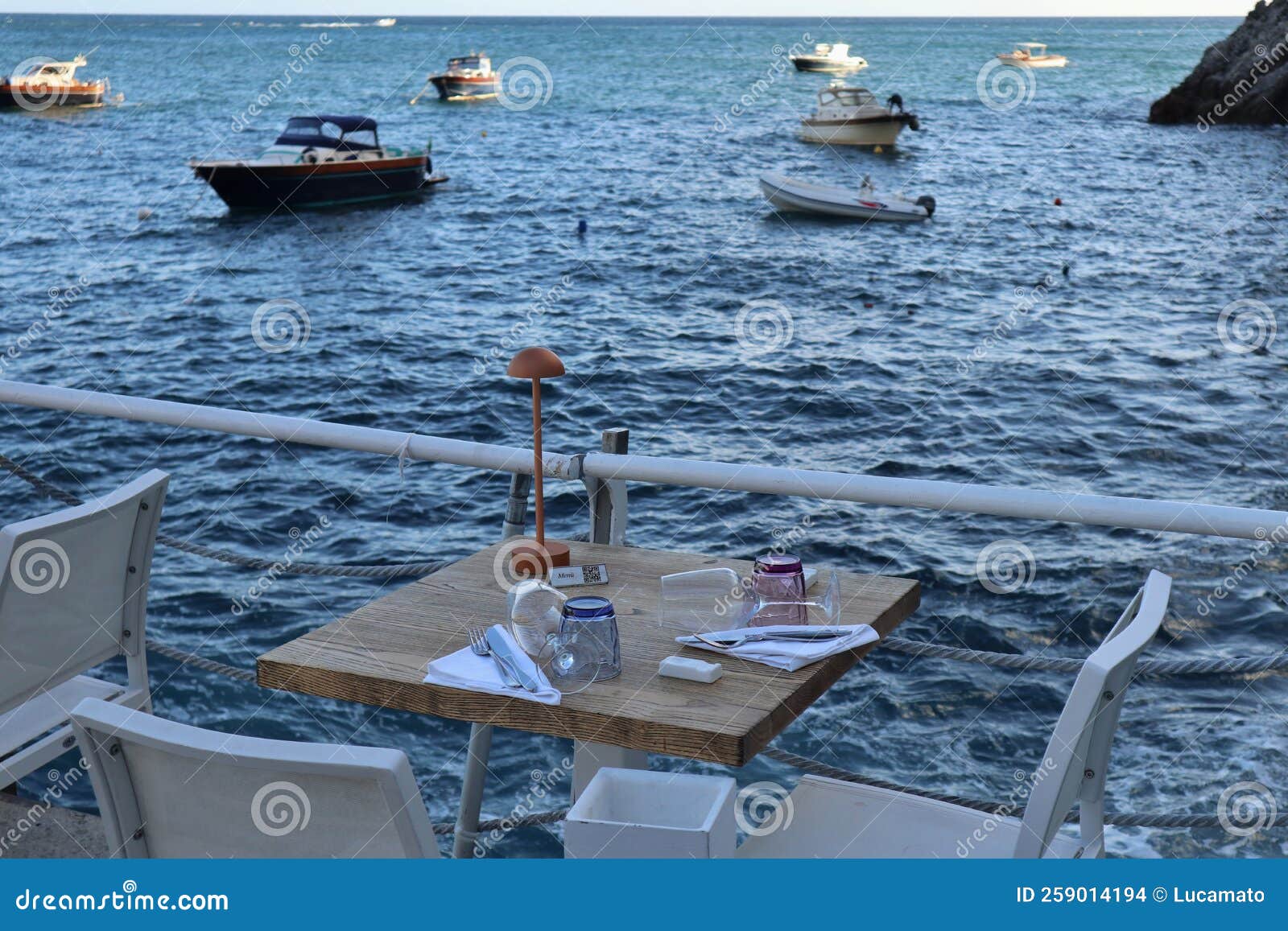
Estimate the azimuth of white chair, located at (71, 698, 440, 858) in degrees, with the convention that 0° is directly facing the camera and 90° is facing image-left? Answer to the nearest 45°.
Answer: approximately 225°

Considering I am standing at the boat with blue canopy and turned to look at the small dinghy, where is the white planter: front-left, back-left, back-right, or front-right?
front-right

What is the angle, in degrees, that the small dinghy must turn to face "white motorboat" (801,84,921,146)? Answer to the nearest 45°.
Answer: approximately 90° to its right

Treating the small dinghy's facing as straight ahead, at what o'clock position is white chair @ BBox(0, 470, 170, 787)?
The white chair is roughly at 9 o'clock from the small dinghy.

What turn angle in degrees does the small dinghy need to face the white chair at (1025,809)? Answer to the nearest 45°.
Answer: approximately 90° to its left

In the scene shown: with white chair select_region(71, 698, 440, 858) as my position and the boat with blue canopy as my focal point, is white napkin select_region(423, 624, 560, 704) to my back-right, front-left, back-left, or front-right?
front-right

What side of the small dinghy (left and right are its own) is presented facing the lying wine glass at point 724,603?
left

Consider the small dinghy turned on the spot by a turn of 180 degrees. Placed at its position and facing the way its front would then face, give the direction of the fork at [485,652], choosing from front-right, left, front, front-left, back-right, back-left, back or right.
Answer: right

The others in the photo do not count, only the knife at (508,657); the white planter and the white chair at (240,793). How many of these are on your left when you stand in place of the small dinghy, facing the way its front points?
3

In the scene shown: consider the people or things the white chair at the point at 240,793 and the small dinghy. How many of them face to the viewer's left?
1

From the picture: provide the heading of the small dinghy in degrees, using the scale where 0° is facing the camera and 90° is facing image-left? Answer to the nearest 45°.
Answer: approximately 90°

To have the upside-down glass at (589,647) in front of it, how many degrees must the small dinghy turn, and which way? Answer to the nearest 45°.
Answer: approximately 90° to its left

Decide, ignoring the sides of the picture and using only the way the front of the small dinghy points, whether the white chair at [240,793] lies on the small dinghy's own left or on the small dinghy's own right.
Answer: on the small dinghy's own left
